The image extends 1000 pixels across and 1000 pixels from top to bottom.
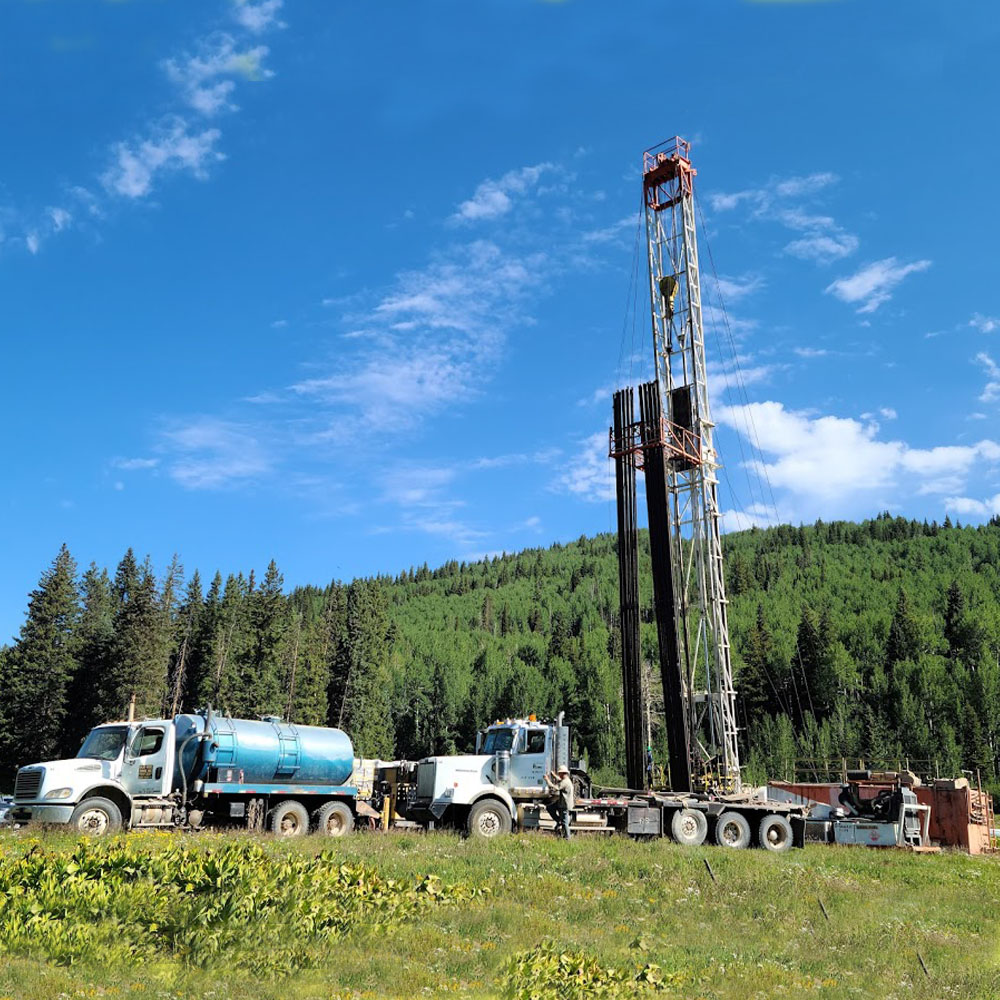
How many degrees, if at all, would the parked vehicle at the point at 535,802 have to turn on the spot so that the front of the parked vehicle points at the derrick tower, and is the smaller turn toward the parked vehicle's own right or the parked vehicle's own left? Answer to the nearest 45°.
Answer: approximately 135° to the parked vehicle's own right

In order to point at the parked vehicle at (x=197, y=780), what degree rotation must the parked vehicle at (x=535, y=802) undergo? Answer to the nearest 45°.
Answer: approximately 45° to its left

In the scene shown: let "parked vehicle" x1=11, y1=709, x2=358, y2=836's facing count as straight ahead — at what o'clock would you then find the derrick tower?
The derrick tower is roughly at 7 o'clock from the parked vehicle.

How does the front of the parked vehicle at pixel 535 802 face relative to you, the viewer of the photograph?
facing to the left of the viewer

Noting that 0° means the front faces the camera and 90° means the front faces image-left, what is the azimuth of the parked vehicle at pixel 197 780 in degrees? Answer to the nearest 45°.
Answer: approximately 45°

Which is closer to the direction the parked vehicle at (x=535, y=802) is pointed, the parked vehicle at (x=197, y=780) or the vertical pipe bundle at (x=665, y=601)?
the parked vehicle

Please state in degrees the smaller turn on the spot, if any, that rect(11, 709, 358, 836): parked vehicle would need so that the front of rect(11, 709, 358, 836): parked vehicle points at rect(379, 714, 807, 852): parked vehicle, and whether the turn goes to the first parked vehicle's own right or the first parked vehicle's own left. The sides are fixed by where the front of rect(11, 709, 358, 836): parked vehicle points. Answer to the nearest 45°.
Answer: approximately 135° to the first parked vehicle's own left
